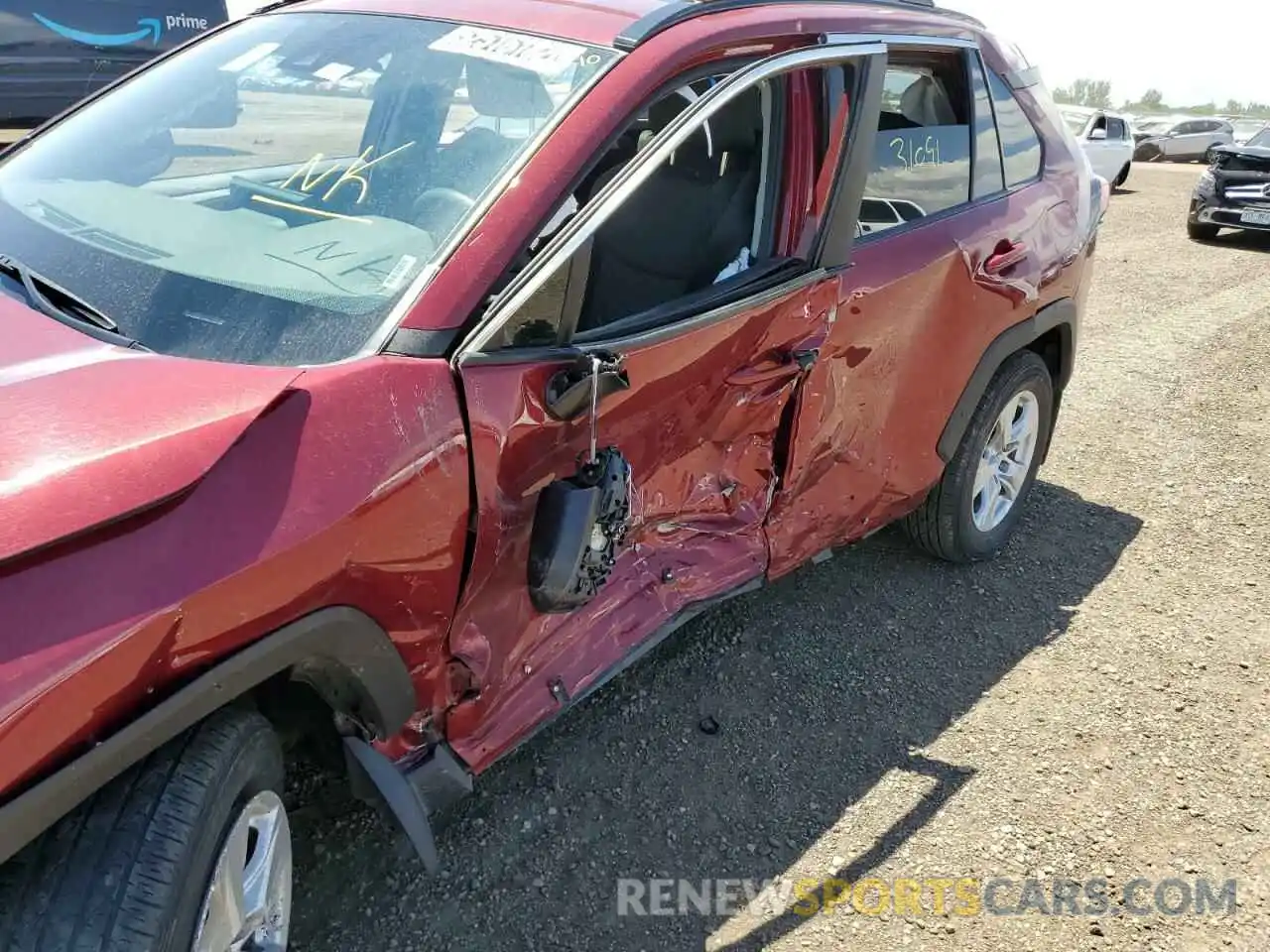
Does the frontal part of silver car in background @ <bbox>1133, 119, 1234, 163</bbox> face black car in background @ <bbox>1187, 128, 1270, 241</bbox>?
no

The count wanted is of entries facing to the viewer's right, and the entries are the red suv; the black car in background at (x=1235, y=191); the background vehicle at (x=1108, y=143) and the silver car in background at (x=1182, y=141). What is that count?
0

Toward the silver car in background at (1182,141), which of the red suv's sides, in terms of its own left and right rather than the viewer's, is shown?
back

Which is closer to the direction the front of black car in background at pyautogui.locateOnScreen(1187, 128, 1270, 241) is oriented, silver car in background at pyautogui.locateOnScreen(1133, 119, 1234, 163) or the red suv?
the red suv

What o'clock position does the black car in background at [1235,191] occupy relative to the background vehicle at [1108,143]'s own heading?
The black car in background is roughly at 10 o'clock from the background vehicle.

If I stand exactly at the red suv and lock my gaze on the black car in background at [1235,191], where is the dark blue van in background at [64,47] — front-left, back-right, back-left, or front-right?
front-left

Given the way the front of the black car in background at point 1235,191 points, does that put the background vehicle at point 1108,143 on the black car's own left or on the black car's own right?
on the black car's own right

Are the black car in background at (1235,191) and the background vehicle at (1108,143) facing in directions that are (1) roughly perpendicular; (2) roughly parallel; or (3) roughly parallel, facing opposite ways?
roughly parallel

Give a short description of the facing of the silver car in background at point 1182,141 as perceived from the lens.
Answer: facing to the left of the viewer

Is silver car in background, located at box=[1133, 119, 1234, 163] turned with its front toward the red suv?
no

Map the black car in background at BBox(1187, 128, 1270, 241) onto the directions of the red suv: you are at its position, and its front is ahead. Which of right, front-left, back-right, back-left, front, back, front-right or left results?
back

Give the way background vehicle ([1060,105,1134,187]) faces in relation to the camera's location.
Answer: facing the viewer and to the left of the viewer
